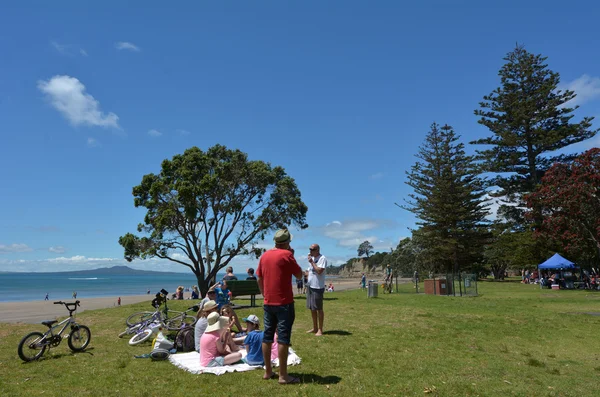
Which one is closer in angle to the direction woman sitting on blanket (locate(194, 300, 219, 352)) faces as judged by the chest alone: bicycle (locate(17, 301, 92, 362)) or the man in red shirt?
the man in red shirt

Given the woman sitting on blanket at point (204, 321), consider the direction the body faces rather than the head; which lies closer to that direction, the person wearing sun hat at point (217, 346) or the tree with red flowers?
the tree with red flowers

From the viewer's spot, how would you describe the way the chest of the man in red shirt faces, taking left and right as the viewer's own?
facing away from the viewer and to the right of the viewer

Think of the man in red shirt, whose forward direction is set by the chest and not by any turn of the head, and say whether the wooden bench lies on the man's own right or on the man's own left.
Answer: on the man's own left

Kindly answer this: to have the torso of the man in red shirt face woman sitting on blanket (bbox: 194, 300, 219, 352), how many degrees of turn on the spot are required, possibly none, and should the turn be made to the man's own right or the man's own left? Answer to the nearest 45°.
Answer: approximately 90° to the man's own left

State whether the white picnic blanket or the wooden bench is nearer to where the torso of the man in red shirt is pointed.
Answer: the wooden bench

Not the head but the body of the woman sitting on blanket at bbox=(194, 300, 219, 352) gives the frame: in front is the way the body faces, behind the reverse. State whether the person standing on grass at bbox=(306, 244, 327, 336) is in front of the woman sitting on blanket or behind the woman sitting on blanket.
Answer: in front

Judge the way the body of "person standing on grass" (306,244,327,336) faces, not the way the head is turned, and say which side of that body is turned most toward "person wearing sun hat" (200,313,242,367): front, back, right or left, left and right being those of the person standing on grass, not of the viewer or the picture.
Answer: front

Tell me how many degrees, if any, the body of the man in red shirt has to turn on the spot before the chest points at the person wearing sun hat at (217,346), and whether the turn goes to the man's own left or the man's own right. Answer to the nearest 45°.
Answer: approximately 90° to the man's own left

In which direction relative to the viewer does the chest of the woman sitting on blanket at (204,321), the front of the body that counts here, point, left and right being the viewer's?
facing to the right of the viewer

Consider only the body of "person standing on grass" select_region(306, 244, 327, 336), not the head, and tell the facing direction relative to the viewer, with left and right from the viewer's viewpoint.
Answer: facing the viewer and to the left of the viewer

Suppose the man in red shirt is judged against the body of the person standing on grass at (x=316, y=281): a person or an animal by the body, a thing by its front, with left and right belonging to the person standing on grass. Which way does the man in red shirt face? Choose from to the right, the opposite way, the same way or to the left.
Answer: the opposite way

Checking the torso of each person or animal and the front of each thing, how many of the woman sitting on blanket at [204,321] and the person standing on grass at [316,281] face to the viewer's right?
1
